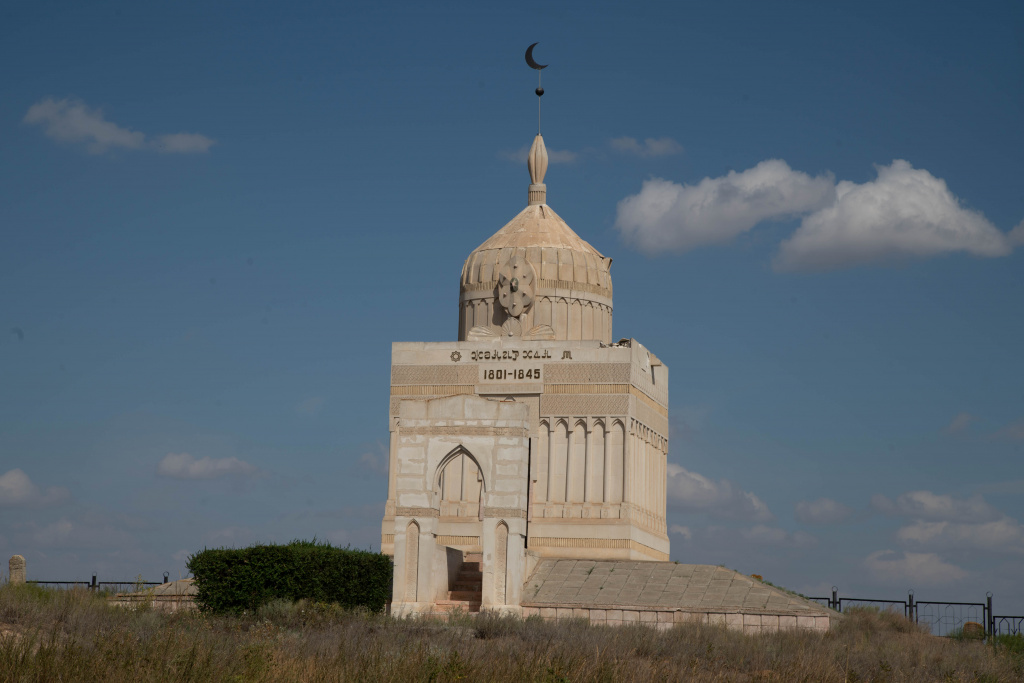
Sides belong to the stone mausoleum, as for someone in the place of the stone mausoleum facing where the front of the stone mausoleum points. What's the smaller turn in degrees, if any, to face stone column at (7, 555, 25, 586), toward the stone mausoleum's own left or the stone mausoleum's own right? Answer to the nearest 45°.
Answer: approximately 45° to the stone mausoleum's own right

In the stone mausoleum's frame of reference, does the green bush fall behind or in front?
in front

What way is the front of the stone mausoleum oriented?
toward the camera
